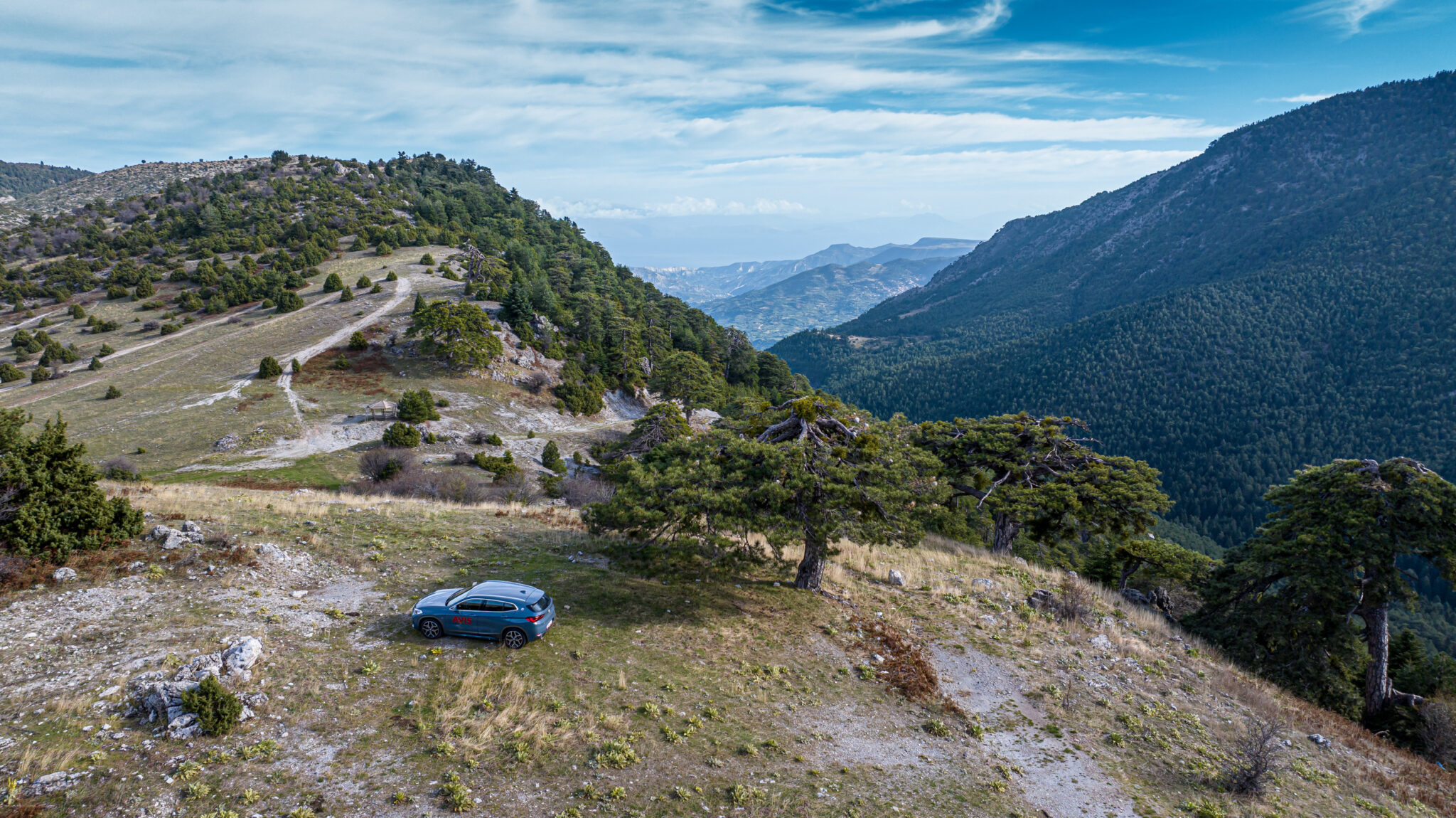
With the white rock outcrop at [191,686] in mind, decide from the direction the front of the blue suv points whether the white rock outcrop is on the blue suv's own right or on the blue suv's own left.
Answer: on the blue suv's own left

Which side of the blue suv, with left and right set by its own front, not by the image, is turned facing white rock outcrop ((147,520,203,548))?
front

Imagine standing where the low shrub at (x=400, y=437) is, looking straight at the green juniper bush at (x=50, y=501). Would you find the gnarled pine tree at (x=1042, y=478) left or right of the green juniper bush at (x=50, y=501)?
left

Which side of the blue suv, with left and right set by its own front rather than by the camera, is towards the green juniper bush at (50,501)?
front

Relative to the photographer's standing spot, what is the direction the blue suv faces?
facing away from the viewer and to the left of the viewer

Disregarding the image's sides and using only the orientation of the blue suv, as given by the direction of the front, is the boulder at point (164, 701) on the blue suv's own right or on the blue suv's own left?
on the blue suv's own left

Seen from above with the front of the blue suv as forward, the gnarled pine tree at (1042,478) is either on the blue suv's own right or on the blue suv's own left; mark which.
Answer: on the blue suv's own right
